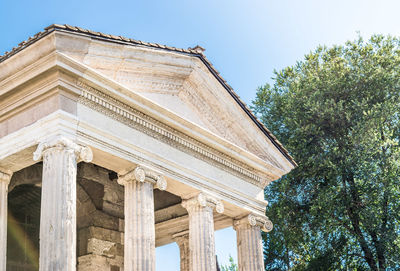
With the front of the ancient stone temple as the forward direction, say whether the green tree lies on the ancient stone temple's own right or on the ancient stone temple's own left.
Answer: on the ancient stone temple's own left

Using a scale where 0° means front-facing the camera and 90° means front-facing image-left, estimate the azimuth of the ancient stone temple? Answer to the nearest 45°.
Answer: approximately 315°
